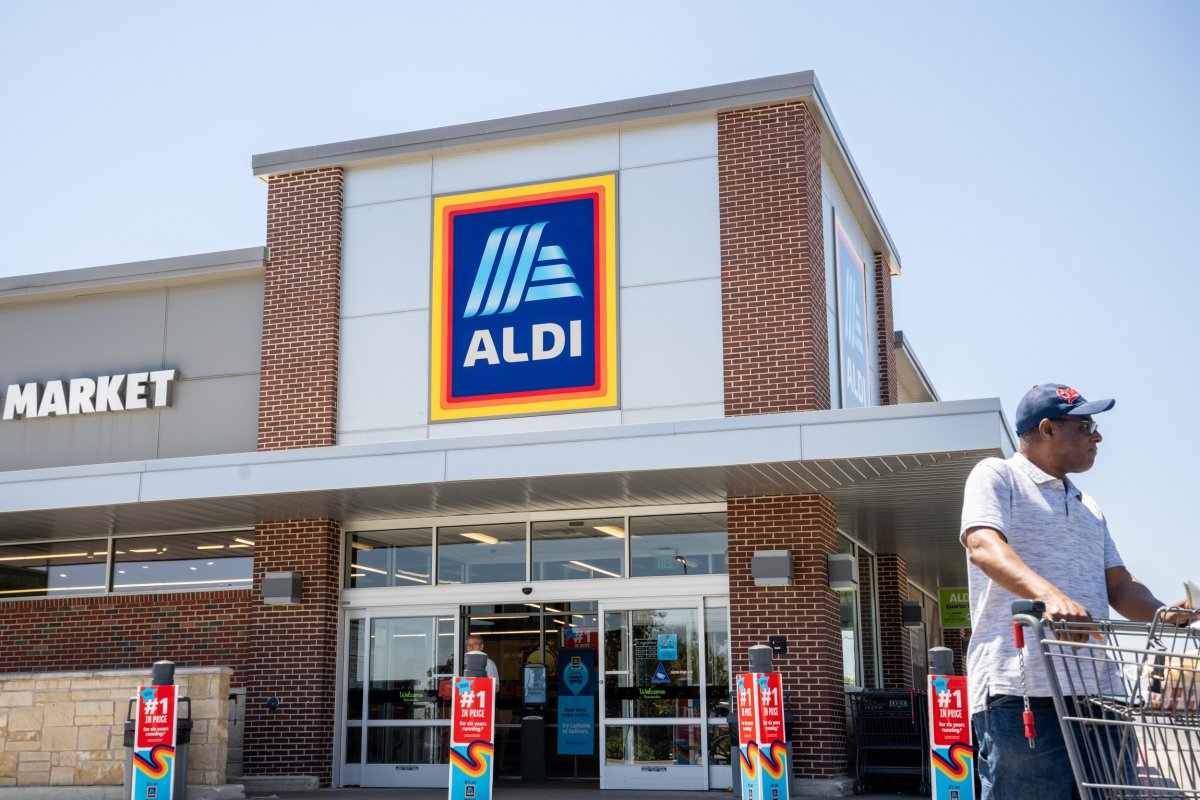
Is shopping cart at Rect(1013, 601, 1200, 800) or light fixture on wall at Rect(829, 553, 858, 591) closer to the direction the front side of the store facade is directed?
the shopping cart

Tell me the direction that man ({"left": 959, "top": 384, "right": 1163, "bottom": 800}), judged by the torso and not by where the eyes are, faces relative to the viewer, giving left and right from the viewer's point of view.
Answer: facing the viewer and to the right of the viewer

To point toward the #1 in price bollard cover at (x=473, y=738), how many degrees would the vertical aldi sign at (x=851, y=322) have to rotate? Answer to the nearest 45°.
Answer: approximately 135° to its right

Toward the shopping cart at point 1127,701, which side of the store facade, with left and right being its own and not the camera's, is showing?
front

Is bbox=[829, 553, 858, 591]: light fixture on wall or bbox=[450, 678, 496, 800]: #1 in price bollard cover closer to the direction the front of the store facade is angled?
the #1 in price bollard cover

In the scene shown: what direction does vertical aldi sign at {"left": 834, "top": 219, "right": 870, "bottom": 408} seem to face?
to the viewer's right

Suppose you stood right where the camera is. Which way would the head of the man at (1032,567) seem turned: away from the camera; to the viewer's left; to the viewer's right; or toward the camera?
to the viewer's right

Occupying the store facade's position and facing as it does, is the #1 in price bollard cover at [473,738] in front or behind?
in front

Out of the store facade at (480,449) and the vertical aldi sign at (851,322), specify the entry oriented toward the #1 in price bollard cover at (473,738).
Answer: the store facade

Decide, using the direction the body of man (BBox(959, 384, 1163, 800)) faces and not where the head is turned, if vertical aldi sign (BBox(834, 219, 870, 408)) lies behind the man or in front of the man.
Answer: behind

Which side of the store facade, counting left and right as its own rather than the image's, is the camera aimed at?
front

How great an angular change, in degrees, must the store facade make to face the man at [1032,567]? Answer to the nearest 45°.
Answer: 0° — it already faces them

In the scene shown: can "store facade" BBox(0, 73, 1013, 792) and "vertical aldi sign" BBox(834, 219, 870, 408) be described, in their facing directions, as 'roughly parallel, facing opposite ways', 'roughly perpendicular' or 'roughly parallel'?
roughly perpendicular

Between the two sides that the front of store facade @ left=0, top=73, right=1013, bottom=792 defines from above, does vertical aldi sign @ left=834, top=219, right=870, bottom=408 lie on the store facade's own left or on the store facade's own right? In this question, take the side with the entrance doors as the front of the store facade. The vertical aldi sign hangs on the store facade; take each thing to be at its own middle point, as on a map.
on the store facade's own left

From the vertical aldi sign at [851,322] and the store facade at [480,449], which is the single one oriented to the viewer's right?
the vertical aldi sign

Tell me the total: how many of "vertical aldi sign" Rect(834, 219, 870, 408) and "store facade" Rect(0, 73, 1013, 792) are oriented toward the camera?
1

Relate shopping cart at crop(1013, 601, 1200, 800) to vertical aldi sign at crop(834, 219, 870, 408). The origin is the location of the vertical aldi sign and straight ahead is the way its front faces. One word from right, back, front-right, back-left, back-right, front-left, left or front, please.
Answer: right

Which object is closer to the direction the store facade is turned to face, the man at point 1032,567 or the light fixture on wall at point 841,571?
the man
